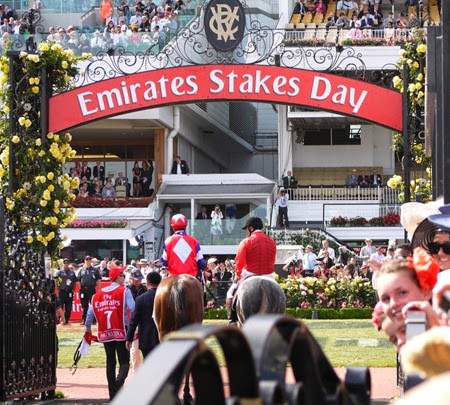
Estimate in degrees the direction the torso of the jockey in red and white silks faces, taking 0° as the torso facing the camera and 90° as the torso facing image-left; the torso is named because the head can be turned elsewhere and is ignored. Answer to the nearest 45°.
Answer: approximately 180°

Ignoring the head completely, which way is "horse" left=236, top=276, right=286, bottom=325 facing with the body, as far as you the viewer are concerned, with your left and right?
facing away from the viewer

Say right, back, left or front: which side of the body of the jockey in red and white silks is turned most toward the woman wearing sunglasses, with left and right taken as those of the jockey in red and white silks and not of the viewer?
back

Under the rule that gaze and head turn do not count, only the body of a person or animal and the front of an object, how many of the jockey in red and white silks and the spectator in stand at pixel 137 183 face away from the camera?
1

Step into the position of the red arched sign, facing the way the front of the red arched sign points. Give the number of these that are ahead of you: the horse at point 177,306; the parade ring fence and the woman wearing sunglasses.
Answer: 3

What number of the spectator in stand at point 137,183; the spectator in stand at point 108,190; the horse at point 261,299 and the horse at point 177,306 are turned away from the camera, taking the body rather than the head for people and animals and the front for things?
2

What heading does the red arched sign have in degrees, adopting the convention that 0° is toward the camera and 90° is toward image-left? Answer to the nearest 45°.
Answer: approximately 0°
